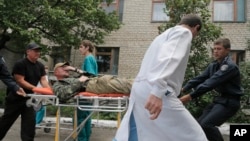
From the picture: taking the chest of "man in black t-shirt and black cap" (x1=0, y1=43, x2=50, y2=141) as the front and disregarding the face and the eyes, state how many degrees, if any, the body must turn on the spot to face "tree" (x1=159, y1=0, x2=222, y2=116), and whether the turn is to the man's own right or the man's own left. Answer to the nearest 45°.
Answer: approximately 90° to the man's own left

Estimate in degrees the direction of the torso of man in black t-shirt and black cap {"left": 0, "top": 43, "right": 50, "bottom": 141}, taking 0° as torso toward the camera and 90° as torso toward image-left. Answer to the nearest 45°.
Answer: approximately 315°

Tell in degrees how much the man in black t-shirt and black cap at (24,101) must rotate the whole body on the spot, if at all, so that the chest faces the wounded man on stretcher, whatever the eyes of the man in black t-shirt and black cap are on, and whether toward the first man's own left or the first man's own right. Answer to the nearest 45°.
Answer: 0° — they already face them

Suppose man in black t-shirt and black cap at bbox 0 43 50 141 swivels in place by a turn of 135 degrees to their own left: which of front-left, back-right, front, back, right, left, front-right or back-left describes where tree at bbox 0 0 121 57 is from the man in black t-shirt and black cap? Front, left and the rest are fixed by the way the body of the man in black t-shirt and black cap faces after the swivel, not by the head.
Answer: front

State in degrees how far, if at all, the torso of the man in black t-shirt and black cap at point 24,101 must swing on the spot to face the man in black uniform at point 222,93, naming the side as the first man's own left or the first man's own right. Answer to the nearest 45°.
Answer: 0° — they already face them

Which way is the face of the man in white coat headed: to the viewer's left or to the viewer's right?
to the viewer's right
